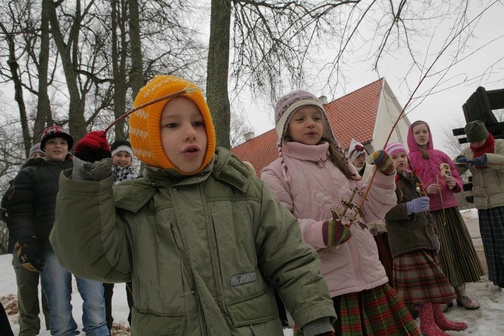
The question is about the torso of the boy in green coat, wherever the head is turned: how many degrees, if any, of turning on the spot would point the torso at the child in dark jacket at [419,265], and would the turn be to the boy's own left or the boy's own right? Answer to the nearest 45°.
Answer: approximately 135° to the boy's own left

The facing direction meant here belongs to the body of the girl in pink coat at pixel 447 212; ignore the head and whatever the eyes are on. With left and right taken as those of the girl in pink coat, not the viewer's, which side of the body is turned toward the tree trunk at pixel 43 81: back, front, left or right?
right

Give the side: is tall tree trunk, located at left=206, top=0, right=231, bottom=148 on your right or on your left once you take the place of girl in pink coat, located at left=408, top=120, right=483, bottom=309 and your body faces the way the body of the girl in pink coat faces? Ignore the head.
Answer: on your right

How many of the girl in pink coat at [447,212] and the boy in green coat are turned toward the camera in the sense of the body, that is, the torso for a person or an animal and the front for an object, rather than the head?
2

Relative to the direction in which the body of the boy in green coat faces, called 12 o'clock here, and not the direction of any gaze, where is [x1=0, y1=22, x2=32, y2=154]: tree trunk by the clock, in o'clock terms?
The tree trunk is roughly at 5 o'clock from the boy in green coat.

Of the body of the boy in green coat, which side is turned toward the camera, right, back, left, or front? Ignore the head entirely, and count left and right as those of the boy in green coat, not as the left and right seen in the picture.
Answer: front

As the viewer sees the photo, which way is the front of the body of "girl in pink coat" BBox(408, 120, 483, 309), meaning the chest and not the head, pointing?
toward the camera

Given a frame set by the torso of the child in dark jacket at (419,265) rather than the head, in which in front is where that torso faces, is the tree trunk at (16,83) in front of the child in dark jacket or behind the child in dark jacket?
behind

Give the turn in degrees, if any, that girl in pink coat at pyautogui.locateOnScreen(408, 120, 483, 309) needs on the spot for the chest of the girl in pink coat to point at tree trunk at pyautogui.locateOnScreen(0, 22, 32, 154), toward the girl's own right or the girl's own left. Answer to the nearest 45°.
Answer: approximately 90° to the girl's own right

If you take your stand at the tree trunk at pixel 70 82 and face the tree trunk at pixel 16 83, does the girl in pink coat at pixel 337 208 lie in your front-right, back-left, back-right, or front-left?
back-left

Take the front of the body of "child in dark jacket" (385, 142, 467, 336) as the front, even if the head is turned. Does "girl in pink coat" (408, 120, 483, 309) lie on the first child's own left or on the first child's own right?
on the first child's own left

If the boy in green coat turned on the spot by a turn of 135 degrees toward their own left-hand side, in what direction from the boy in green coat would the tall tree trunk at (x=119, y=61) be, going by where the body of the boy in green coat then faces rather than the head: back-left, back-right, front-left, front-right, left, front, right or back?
front-left

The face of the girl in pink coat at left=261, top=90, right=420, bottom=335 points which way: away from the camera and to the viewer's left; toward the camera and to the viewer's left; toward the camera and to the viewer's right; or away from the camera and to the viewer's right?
toward the camera and to the viewer's left
